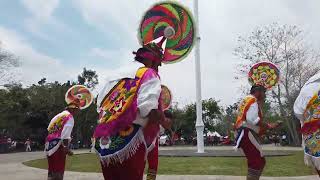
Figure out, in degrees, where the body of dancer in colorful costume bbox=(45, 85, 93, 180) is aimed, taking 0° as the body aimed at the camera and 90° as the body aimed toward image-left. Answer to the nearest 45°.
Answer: approximately 225°

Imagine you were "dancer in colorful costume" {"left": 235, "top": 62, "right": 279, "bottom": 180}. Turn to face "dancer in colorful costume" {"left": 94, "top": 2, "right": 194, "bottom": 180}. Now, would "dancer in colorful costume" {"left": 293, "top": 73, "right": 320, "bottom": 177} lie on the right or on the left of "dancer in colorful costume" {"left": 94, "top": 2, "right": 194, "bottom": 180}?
left

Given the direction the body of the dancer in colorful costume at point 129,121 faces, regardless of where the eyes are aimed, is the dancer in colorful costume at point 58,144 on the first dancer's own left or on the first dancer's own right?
on the first dancer's own left
